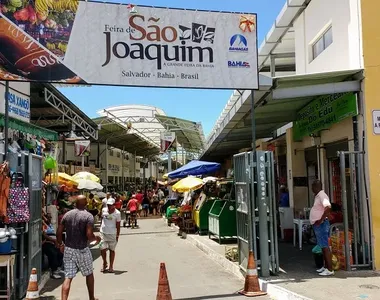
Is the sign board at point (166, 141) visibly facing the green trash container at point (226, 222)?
yes

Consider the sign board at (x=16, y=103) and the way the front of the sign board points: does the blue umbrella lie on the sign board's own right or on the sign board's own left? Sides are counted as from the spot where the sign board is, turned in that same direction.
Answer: on the sign board's own left

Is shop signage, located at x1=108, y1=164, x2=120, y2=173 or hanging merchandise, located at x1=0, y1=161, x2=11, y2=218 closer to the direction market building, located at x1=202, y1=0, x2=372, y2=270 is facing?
the hanging merchandise

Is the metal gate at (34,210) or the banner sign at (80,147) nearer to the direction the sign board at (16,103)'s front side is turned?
the metal gate

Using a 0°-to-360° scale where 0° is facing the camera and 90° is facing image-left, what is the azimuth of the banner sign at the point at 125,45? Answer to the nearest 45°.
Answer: approximately 0°

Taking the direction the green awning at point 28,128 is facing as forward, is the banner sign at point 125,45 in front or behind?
in front

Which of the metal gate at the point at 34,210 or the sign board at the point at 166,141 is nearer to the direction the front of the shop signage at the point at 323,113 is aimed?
the metal gate

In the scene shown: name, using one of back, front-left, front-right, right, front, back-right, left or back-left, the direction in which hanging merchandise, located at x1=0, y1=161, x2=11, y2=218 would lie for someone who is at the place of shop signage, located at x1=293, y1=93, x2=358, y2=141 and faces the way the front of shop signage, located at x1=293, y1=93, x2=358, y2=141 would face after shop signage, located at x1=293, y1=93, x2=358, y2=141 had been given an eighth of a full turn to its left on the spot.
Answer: front-right

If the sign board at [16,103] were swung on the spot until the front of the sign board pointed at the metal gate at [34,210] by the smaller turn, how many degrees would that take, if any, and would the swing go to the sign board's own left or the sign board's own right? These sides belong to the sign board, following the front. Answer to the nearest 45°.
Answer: approximately 45° to the sign board's own right
